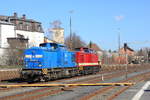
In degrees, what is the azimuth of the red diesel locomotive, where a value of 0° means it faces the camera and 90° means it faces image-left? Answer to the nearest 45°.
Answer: approximately 45°

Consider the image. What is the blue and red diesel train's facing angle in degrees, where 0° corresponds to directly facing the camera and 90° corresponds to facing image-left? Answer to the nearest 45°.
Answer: approximately 45°
